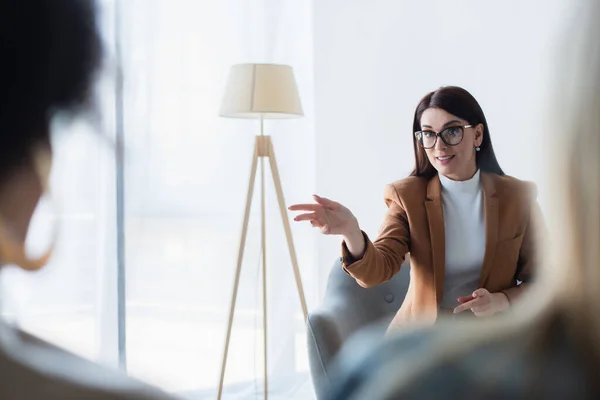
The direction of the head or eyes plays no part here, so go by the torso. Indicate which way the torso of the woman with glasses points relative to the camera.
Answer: toward the camera

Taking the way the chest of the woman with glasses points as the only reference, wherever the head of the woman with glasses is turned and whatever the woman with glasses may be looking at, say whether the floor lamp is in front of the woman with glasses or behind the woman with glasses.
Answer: behind
